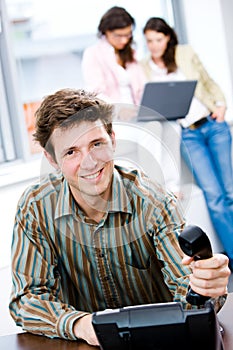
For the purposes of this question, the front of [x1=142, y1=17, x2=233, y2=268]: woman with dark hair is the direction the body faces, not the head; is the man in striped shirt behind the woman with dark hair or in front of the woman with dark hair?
in front

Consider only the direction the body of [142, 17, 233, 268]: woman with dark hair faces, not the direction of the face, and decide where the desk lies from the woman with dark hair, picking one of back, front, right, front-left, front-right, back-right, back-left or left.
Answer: front-left

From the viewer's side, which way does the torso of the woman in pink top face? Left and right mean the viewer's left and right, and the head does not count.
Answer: facing the viewer and to the right of the viewer

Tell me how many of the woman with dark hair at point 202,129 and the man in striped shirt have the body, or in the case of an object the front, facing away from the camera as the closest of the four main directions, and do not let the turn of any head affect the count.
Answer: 0

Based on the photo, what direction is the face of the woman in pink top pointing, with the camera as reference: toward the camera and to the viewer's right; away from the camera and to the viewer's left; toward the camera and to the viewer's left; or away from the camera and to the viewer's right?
toward the camera and to the viewer's right

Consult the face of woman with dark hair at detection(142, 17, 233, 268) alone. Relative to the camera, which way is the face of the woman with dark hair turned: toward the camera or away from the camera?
toward the camera

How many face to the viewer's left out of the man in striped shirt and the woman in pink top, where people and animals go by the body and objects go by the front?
0

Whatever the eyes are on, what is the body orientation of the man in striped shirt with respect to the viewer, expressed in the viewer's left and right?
facing the viewer

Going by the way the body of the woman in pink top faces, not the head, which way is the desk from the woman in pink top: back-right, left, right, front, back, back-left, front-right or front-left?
front-right

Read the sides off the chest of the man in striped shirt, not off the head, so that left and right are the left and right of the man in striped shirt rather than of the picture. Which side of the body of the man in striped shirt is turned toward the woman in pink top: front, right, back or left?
back
